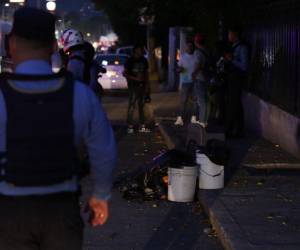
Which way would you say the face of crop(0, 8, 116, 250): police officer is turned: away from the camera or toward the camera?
away from the camera

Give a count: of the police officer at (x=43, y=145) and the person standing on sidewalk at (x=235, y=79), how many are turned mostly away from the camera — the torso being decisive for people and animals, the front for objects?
1

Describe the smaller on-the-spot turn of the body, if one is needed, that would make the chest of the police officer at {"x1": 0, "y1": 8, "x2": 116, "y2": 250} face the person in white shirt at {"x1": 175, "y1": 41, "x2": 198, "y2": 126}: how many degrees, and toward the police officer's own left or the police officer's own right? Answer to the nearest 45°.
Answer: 0° — they already face them

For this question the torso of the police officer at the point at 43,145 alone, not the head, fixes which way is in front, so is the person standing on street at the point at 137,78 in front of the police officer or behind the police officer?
in front

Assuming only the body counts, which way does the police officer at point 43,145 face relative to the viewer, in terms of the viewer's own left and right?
facing away from the viewer
